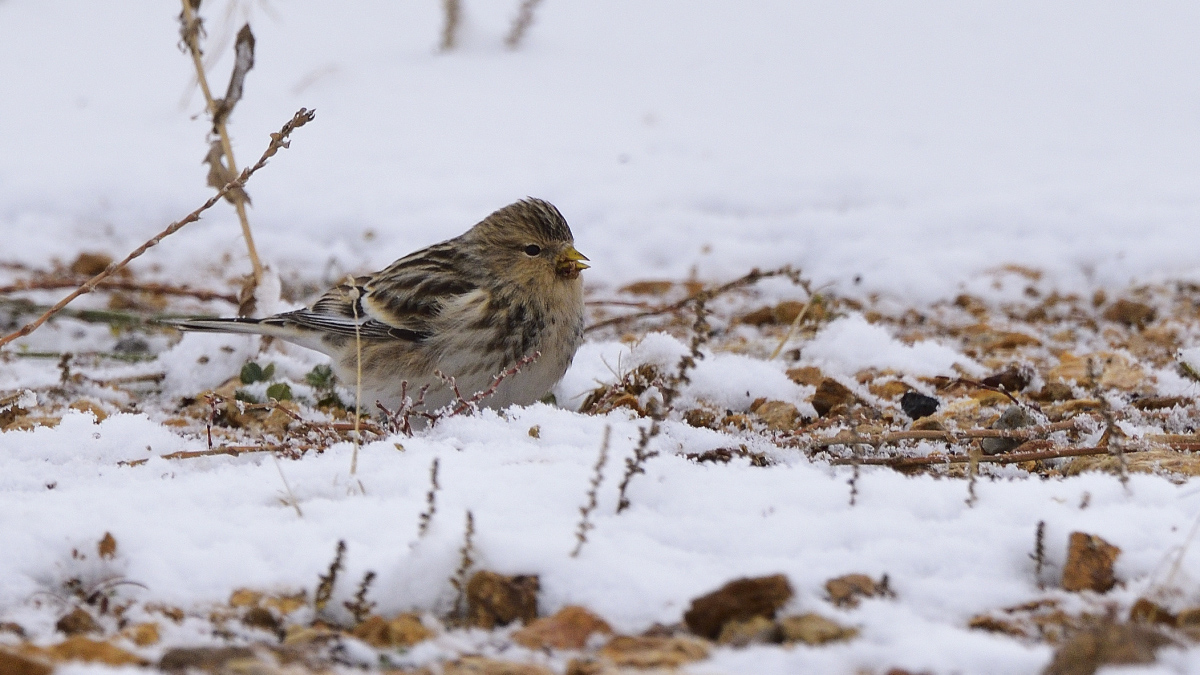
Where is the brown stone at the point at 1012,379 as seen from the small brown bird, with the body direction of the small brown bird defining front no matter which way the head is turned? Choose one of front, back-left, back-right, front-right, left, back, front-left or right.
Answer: front

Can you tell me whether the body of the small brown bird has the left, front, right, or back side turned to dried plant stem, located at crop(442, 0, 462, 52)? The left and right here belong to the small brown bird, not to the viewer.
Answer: left

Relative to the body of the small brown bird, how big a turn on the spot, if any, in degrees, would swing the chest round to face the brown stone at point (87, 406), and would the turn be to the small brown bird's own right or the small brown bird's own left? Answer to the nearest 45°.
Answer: approximately 180°

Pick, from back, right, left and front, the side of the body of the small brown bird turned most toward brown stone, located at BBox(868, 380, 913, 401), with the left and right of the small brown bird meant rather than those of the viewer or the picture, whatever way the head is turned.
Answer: front

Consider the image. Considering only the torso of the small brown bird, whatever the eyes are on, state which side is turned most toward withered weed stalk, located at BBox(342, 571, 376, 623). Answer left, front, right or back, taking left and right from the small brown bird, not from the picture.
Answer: right

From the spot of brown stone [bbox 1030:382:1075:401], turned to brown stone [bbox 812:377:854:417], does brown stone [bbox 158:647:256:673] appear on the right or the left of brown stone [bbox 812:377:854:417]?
left

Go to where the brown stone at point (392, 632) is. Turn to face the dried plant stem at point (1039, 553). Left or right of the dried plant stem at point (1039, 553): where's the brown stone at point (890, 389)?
left

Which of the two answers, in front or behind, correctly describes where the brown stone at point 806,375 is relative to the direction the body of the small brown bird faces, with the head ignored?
in front

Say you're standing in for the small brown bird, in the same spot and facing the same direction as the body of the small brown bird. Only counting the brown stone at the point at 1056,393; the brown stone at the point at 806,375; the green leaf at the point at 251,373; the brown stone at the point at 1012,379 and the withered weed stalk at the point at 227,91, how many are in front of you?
3

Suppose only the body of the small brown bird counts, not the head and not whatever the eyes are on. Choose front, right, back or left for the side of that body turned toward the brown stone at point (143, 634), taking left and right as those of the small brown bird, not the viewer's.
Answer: right

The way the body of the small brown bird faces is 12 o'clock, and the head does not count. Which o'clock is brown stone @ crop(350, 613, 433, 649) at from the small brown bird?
The brown stone is roughly at 3 o'clock from the small brown bird.

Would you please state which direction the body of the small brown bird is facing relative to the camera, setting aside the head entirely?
to the viewer's right

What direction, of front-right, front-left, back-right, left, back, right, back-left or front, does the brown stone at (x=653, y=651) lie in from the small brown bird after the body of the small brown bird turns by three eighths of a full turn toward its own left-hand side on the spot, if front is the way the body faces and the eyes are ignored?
back-left

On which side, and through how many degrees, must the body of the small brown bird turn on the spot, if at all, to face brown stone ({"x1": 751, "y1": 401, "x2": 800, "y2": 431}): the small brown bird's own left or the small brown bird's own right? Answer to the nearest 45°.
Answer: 0° — it already faces it

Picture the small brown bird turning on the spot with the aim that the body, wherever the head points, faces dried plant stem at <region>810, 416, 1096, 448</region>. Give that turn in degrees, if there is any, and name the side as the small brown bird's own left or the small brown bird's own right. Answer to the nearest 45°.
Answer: approximately 45° to the small brown bird's own right

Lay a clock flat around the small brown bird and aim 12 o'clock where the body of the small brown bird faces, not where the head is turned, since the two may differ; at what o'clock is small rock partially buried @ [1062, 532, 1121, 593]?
The small rock partially buried is roughly at 2 o'clock from the small brown bird.
